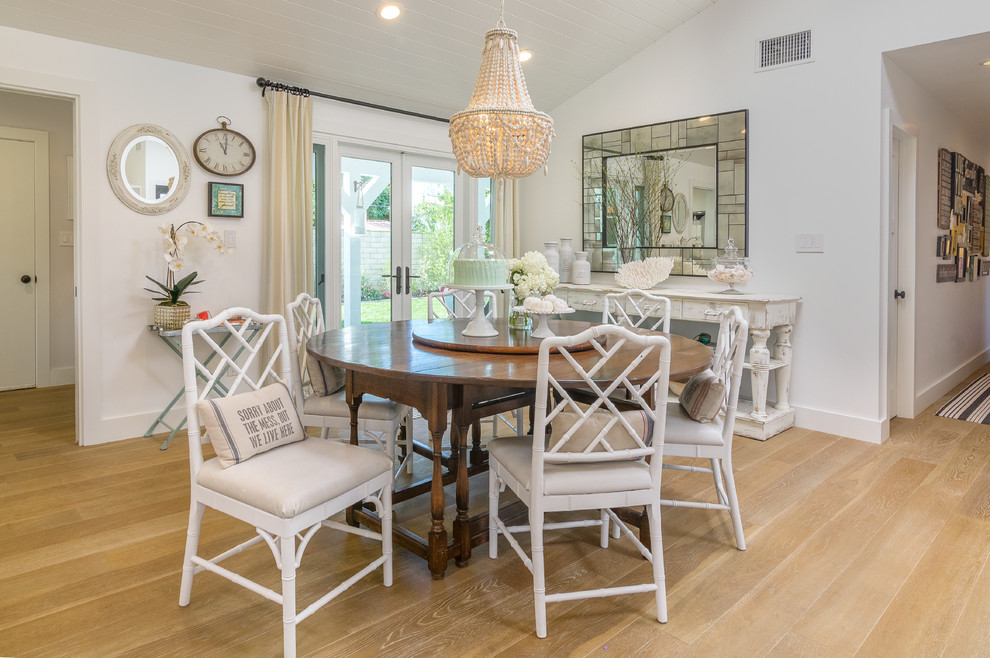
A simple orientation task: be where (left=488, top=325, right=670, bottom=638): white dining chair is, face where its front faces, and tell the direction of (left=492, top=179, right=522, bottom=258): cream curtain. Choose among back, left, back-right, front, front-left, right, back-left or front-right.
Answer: front-right

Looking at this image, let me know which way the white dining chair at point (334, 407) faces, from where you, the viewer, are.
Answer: facing to the right of the viewer

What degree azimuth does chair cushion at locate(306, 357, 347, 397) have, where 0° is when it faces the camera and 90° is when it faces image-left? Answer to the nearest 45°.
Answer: approximately 315°

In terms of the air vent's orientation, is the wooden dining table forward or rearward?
forward

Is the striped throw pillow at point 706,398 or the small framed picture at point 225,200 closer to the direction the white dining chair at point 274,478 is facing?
the striped throw pillow

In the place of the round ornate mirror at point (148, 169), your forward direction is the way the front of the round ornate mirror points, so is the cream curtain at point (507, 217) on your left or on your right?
on your left

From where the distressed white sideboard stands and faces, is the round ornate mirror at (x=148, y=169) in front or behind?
in front

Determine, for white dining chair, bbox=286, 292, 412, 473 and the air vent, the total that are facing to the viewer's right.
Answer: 1

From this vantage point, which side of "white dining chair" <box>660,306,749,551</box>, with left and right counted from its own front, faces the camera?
left
